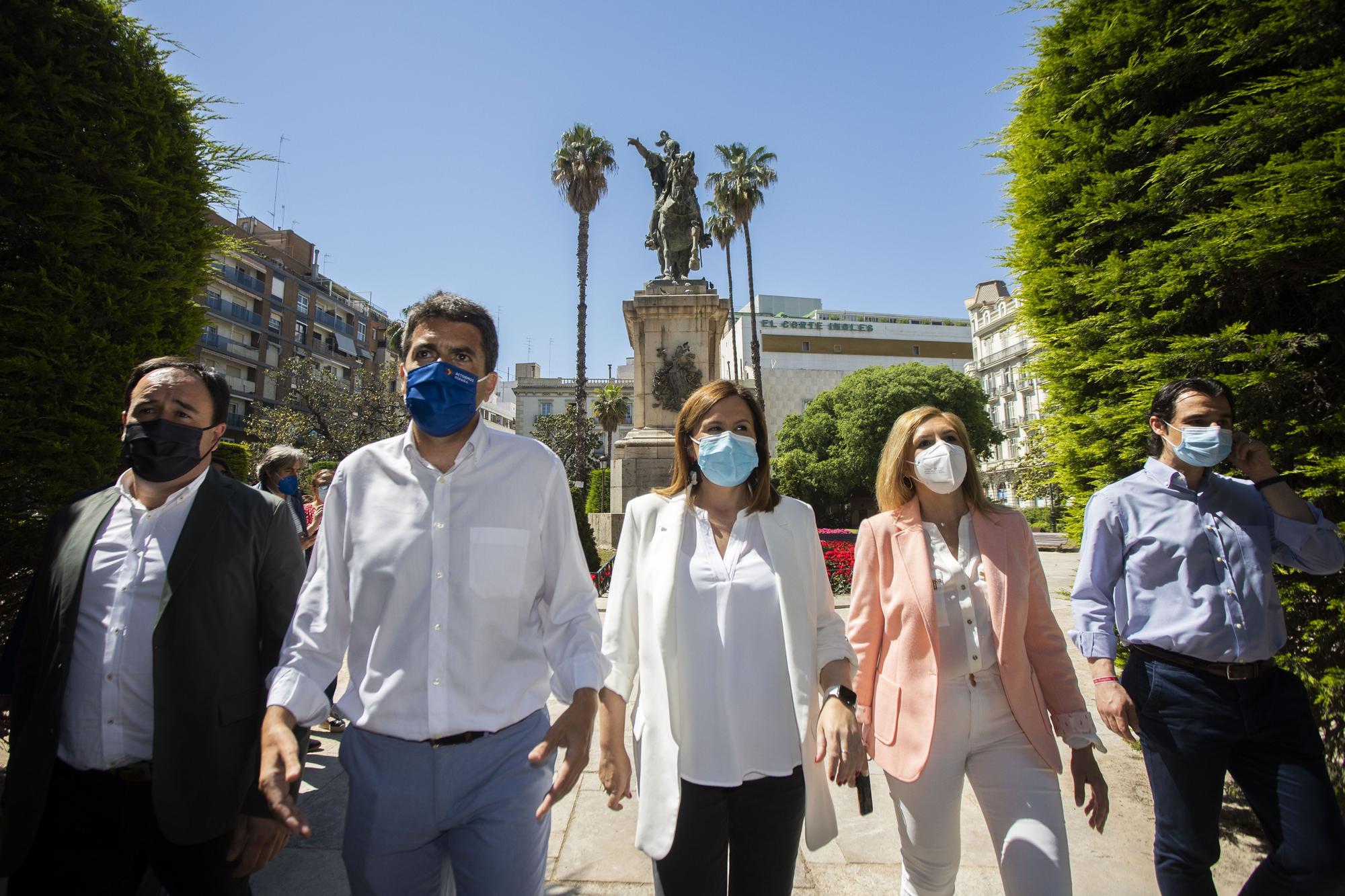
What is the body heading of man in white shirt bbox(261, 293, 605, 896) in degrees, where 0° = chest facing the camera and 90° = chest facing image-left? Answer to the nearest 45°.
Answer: approximately 0°

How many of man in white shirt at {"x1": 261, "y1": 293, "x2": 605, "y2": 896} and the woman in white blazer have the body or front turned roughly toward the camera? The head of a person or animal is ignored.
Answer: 2

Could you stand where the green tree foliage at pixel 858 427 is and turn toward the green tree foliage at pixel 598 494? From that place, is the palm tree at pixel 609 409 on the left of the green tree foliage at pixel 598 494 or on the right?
right

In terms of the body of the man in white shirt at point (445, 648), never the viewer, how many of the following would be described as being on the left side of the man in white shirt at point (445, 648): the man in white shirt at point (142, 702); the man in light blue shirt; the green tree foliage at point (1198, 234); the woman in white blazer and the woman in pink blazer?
4

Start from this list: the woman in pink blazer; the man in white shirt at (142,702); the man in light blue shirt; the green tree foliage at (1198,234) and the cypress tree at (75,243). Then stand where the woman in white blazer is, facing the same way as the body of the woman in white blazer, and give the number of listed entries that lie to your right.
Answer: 2

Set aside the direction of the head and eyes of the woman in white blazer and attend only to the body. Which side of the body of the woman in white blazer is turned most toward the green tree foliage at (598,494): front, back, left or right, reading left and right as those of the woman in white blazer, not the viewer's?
back

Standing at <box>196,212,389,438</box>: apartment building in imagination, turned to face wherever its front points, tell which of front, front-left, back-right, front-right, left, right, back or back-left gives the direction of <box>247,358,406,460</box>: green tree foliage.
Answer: front-right

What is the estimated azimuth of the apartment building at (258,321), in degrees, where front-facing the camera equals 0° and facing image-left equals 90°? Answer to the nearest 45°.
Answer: approximately 315°

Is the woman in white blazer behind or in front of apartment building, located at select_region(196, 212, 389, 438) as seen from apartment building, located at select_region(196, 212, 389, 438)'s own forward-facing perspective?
in front

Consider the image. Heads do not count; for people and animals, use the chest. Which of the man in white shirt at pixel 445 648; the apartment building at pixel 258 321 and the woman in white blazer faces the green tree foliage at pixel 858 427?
the apartment building

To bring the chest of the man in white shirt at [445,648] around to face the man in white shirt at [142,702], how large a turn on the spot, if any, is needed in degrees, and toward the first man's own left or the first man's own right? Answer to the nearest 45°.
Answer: approximately 135° to the first man's own right

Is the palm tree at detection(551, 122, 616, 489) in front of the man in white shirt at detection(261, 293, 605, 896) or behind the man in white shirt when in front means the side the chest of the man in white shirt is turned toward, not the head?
behind

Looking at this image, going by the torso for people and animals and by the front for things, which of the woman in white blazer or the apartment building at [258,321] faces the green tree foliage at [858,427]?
the apartment building

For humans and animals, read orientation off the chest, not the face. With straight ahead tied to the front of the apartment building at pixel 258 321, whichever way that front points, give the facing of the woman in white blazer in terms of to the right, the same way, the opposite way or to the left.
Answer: to the right
